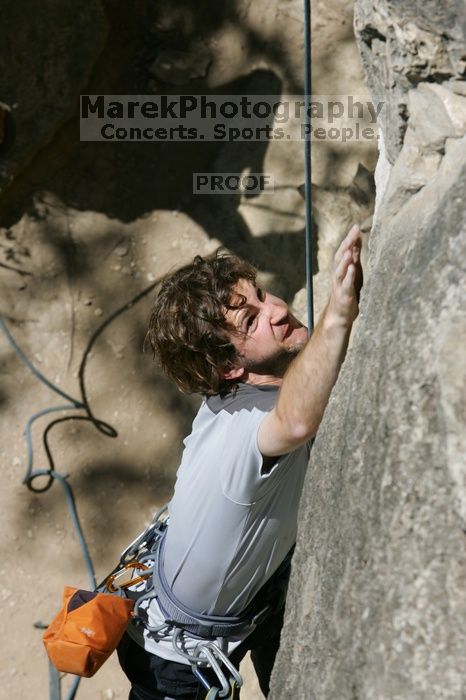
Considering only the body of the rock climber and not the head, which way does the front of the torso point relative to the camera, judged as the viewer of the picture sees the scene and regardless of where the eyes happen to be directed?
to the viewer's right
